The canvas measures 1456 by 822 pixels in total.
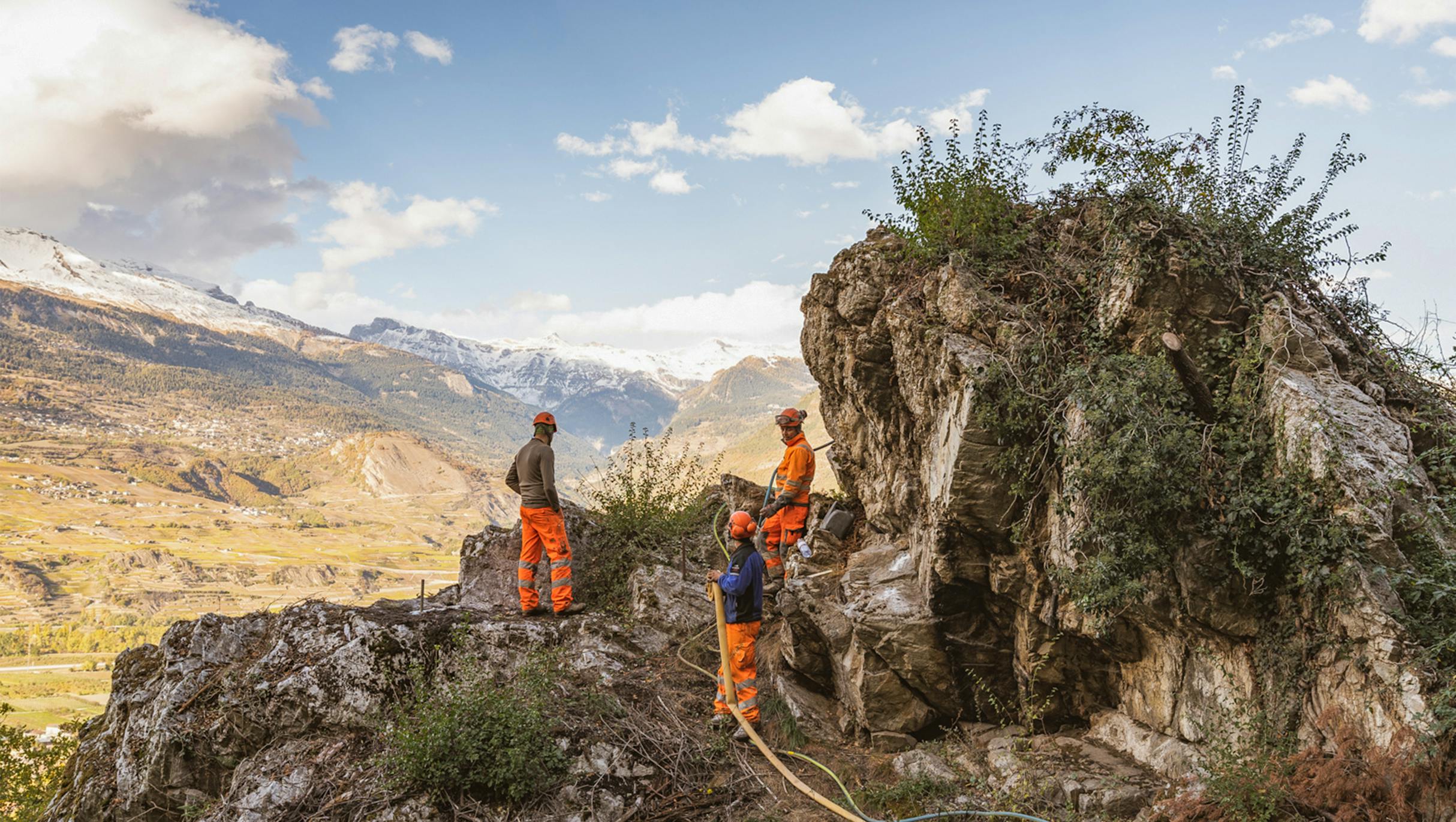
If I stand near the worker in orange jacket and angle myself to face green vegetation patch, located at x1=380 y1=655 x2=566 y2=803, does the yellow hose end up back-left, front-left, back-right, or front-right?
front-left

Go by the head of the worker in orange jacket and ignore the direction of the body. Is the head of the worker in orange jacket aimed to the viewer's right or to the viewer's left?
to the viewer's left

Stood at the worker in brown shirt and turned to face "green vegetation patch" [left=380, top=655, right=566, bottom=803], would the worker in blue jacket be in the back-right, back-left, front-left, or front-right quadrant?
front-left

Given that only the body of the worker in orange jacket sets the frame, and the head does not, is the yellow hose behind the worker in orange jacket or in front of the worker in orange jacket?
in front

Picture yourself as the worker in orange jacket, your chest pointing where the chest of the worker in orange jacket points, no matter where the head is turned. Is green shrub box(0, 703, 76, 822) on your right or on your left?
on your right

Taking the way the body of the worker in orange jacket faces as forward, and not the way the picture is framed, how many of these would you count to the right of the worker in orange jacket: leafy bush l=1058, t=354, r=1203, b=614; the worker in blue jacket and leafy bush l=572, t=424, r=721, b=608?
1

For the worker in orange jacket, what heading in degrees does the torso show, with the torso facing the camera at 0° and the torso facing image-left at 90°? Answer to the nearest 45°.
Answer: approximately 45°

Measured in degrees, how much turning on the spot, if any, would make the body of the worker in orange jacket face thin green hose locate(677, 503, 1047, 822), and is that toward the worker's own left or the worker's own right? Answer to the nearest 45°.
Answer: approximately 45° to the worker's own left

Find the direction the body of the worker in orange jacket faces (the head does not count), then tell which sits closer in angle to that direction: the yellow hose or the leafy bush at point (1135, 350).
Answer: the yellow hose
